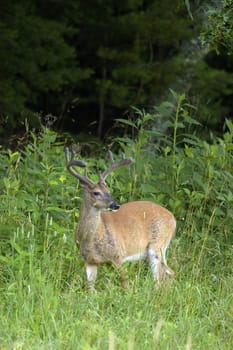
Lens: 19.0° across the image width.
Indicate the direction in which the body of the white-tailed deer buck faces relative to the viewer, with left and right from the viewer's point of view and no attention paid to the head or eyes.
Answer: facing the viewer and to the left of the viewer
